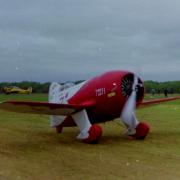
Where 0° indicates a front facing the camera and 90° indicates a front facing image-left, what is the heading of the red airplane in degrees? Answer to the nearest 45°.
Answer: approximately 315°
